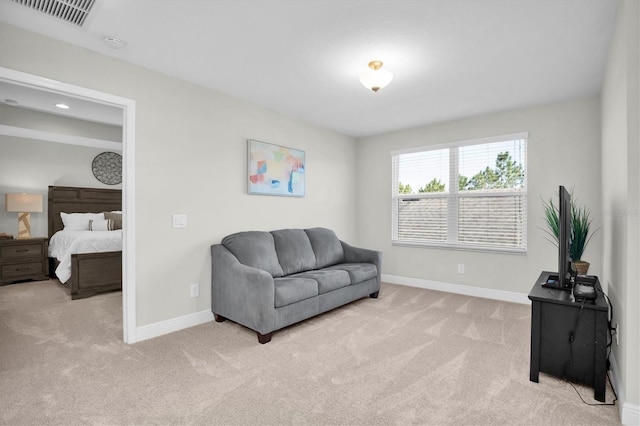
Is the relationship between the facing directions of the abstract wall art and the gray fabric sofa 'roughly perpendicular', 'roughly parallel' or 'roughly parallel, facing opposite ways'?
roughly parallel

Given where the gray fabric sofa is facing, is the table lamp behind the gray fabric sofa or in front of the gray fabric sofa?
behind

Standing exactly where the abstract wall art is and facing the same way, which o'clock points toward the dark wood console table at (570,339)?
The dark wood console table is roughly at 12 o'clock from the abstract wall art.

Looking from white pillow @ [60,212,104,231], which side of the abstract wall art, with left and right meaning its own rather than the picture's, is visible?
back

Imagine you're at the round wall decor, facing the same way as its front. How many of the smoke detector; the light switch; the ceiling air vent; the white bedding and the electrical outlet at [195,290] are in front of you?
5

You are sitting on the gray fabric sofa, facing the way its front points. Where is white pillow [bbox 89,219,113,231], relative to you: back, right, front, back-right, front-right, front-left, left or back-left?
back

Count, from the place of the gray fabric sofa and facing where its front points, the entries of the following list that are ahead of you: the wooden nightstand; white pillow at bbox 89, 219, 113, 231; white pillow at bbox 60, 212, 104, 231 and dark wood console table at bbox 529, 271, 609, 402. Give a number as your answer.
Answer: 1

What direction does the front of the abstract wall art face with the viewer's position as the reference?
facing the viewer and to the right of the viewer

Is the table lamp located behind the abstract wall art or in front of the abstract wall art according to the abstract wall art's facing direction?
behind

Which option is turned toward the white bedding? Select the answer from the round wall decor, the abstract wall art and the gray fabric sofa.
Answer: the round wall decor

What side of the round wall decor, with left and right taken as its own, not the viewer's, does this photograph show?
front

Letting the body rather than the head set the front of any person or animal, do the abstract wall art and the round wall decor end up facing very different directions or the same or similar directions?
same or similar directions

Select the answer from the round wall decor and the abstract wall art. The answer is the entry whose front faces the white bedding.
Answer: the round wall decor

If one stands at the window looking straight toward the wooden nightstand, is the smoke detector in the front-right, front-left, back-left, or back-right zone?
front-left
